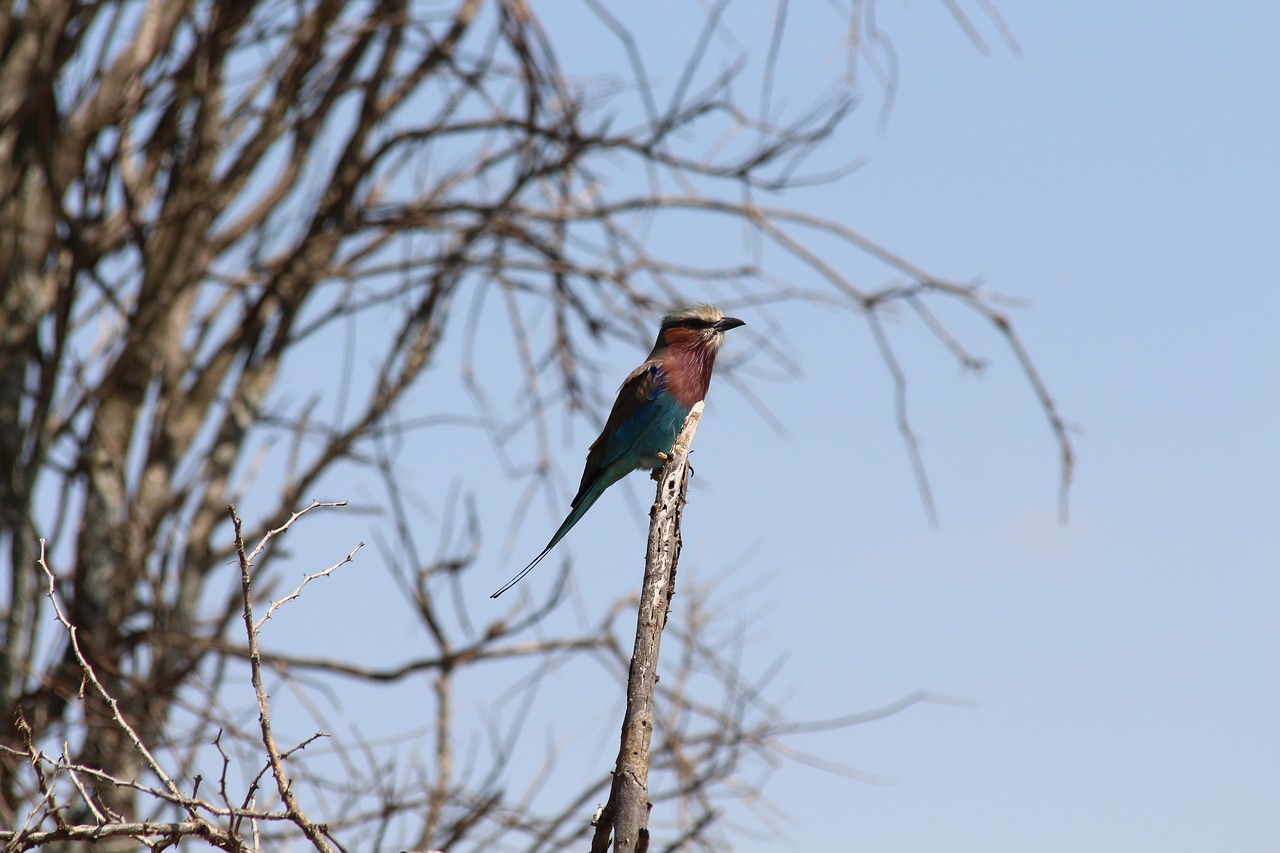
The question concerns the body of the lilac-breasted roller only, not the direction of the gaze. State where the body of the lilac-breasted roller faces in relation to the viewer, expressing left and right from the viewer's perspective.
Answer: facing to the right of the viewer
